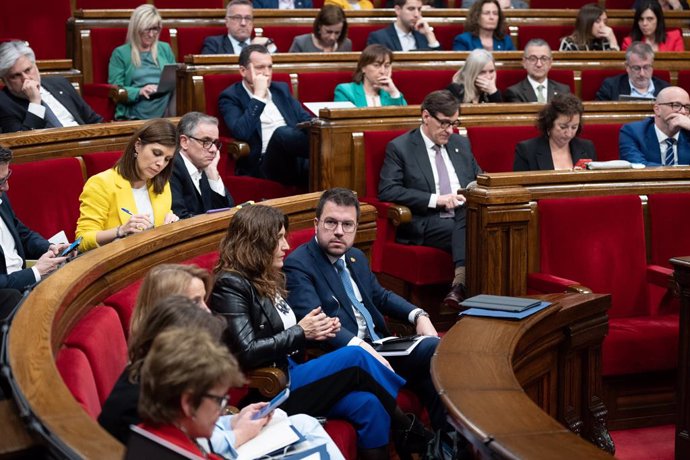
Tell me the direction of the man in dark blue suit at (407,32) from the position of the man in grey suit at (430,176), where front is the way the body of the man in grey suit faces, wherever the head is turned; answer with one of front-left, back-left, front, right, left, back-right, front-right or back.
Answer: back-left

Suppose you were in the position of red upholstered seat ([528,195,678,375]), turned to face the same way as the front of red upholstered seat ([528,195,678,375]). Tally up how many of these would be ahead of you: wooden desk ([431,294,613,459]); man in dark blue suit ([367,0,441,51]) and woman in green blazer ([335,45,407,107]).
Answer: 1

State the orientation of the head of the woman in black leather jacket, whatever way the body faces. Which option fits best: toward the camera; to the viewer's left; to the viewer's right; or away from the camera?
to the viewer's right

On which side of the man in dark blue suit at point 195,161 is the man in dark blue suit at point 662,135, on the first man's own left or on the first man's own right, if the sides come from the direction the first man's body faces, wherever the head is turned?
on the first man's own left

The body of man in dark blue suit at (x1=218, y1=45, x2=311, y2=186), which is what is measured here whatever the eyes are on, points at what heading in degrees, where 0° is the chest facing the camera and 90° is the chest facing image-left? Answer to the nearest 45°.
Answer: approximately 315°

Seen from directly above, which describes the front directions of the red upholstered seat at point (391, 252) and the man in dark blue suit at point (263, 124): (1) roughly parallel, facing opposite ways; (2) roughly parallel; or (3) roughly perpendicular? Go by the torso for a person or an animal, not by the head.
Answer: roughly parallel

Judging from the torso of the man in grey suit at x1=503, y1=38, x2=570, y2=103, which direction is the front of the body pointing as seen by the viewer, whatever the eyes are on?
toward the camera

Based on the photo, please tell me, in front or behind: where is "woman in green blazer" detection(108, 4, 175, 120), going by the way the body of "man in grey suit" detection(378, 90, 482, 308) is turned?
behind

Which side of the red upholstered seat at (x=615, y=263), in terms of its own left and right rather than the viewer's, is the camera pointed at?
front

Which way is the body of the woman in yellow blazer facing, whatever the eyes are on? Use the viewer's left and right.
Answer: facing the viewer and to the right of the viewer

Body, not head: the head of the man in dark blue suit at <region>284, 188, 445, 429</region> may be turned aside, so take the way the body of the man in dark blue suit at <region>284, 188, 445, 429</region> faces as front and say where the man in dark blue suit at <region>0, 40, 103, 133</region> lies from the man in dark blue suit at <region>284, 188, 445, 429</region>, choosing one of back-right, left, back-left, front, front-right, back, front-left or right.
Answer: back

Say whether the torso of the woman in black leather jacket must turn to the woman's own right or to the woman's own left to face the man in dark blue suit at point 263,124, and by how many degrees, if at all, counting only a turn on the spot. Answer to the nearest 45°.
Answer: approximately 90° to the woman's own left

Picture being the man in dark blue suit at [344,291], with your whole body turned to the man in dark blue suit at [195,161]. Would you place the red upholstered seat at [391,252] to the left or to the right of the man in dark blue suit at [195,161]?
right

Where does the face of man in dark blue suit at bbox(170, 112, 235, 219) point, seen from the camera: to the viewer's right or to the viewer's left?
to the viewer's right

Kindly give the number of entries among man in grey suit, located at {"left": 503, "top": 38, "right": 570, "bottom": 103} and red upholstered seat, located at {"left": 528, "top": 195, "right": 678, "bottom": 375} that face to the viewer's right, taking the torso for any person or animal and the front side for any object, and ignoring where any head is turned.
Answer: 0
